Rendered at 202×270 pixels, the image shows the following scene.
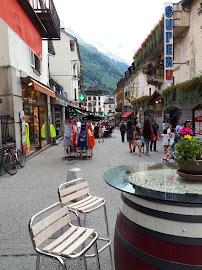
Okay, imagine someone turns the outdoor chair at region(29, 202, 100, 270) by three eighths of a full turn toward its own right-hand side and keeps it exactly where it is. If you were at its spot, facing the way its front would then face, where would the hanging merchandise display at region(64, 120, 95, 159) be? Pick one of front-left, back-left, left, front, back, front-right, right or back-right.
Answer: right

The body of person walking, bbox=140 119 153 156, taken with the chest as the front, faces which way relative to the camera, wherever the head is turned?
away from the camera

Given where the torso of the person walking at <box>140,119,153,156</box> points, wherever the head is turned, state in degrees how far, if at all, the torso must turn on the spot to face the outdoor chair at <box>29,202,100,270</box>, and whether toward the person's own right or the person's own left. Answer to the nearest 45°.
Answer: approximately 180°

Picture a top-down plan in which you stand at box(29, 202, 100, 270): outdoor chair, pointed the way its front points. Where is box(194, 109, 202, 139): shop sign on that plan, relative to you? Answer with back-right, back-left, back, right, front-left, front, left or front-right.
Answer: left

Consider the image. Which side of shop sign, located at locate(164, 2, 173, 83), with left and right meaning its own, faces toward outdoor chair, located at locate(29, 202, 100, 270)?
front

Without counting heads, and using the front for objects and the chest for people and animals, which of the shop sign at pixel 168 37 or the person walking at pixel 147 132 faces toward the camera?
the shop sign

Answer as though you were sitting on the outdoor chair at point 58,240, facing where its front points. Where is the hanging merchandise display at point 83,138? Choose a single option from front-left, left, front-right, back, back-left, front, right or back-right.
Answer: back-left

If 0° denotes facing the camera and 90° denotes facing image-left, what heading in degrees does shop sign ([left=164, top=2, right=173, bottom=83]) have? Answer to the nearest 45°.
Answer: approximately 0°

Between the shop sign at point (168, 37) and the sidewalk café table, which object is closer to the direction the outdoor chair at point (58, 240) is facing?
the sidewalk café table

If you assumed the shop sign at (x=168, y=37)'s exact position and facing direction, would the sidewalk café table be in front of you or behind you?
in front

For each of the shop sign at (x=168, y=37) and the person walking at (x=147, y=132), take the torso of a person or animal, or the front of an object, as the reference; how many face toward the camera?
1

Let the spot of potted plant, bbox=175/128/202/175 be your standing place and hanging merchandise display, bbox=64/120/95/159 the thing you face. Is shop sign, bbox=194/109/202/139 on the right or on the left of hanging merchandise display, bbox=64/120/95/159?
right
